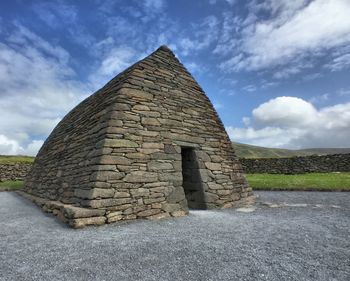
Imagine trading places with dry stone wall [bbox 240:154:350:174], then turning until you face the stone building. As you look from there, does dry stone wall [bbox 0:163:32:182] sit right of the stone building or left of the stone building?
right

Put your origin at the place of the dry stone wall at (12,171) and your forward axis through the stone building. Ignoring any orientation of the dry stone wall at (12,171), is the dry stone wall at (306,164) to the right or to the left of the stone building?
left

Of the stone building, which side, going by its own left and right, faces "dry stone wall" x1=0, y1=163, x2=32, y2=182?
back

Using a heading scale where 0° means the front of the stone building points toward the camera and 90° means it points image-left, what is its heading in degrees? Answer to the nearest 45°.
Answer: approximately 315°

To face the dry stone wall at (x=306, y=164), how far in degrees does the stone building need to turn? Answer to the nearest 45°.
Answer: approximately 90° to its left
